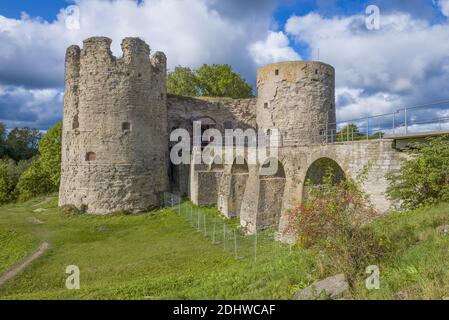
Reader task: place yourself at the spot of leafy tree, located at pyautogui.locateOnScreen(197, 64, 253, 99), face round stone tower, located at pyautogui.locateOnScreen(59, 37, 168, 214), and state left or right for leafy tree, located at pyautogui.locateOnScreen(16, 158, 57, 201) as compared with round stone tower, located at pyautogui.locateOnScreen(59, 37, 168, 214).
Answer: right

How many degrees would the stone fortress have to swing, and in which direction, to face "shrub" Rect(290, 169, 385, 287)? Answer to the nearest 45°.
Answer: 0° — it already faces it

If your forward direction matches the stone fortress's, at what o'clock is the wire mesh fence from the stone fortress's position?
The wire mesh fence is roughly at 12 o'clock from the stone fortress.

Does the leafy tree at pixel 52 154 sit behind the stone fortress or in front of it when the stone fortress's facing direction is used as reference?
behind

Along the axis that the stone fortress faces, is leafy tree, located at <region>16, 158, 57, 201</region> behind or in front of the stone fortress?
behind

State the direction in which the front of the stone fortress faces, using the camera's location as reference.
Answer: facing the viewer and to the right of the viewer

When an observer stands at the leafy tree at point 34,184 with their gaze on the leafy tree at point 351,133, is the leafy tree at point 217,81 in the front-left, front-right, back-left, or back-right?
front-left

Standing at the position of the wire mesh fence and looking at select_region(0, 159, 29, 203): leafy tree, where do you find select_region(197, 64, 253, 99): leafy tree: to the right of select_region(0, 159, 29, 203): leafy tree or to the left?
right

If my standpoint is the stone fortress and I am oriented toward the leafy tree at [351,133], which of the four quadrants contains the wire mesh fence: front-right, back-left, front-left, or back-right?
front-right

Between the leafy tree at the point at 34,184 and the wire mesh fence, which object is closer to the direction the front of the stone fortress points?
the wire mesh fence

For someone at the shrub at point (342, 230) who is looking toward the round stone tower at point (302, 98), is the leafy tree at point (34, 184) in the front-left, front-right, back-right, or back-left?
front-left

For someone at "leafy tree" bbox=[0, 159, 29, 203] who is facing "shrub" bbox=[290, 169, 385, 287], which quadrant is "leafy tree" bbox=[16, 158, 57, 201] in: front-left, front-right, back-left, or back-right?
front-left
